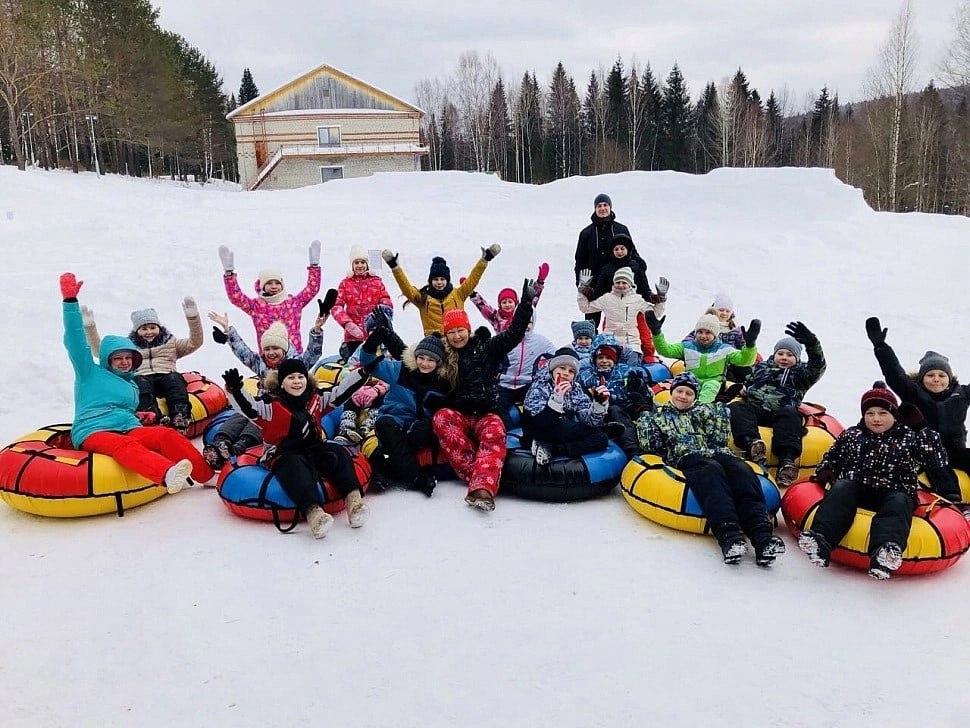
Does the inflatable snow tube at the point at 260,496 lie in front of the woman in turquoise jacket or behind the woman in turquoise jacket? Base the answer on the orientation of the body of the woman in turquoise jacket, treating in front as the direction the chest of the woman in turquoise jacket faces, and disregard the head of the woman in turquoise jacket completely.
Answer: in front

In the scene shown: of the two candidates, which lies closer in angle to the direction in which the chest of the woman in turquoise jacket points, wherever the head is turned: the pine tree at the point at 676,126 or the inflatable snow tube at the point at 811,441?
the inflatable snow tube

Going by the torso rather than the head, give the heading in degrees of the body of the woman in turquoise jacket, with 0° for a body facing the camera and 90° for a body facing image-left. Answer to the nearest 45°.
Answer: approximately 315°

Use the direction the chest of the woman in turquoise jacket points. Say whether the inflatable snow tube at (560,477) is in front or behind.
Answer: in front

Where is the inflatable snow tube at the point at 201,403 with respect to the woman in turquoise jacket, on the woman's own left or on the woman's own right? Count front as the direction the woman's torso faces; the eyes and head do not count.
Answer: on the woman's own left

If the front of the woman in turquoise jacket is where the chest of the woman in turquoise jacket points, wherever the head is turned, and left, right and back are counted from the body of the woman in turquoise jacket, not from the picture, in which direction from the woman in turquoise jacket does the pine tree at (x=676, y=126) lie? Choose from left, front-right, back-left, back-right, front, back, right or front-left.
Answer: left
